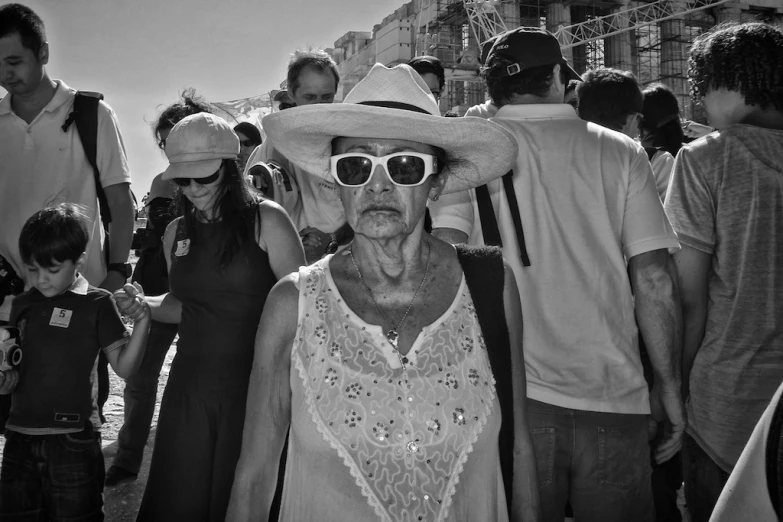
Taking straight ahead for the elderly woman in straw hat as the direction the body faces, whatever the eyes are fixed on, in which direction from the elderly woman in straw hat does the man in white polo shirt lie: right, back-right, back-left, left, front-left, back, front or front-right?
back-right

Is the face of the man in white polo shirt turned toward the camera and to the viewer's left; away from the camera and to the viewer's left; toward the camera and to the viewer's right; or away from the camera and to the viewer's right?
toward the camera and to the viewer's left

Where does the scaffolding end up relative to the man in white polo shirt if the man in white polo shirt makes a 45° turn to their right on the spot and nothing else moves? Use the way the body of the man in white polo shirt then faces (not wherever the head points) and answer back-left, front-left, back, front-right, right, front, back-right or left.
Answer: back-right

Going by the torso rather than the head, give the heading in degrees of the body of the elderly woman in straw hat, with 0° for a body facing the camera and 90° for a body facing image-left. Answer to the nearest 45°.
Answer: approximately 0°

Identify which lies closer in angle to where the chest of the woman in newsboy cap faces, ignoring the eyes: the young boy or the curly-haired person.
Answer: the young boy

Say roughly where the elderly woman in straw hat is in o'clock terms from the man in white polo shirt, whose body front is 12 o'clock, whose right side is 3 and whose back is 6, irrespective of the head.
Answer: The elderly woman in straw hat is roughly at 10 o'clock from the man in white polo shirt.

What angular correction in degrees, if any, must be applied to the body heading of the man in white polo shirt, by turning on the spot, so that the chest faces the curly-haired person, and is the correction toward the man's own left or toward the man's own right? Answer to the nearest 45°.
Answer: approximately 90° to the man's own left

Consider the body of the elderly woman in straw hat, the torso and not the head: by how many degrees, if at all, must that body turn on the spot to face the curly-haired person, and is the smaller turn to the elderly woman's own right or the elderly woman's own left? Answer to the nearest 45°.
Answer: approximately 135° to the elderly woman's own left

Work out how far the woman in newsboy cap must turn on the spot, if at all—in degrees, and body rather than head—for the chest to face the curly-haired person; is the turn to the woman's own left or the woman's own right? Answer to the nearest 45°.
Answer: approximately 90° to the woman's own left

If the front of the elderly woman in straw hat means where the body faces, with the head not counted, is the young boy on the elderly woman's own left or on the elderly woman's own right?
on the elderly woman's own right

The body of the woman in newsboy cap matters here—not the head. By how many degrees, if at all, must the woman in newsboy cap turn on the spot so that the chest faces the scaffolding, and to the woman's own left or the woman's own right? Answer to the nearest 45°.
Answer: approximately 180°
